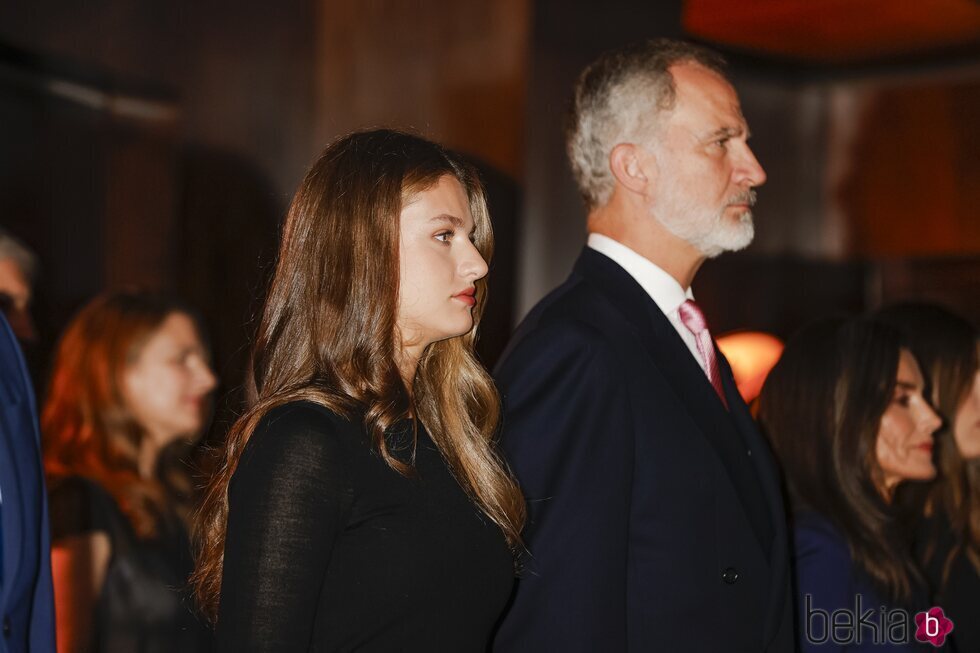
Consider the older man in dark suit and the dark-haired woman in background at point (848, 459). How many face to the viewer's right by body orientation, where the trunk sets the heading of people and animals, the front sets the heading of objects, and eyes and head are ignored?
2

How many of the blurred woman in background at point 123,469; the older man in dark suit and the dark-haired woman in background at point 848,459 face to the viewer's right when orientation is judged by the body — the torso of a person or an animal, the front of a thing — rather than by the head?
3

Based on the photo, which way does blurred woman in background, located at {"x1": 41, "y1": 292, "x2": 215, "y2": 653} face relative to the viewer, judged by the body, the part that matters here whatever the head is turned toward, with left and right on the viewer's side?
facing to the right of the viewer

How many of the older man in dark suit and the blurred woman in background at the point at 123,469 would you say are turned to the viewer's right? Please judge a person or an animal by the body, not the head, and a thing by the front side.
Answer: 2

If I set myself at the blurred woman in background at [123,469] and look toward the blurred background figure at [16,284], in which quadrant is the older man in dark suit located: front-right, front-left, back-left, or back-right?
back-left

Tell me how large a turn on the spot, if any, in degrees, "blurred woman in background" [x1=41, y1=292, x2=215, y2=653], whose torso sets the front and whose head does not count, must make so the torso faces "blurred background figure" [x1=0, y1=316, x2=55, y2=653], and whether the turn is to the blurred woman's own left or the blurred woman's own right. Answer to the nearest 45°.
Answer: approximately 90° to the blurred woman's own right

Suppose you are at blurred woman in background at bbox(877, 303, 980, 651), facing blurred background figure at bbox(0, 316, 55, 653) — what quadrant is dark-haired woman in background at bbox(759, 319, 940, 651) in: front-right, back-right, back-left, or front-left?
front-left

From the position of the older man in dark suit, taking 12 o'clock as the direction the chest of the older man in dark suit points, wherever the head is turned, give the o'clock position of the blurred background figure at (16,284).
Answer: The blurred background figure is roughly at 7 o'clock from the older man in dark suit.

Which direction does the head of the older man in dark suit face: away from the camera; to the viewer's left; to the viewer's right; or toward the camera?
to the viewer's right

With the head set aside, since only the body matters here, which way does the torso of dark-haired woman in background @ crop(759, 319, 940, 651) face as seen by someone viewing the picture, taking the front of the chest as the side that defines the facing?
to the viewer's right

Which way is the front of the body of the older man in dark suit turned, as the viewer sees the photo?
to the viewer's right
